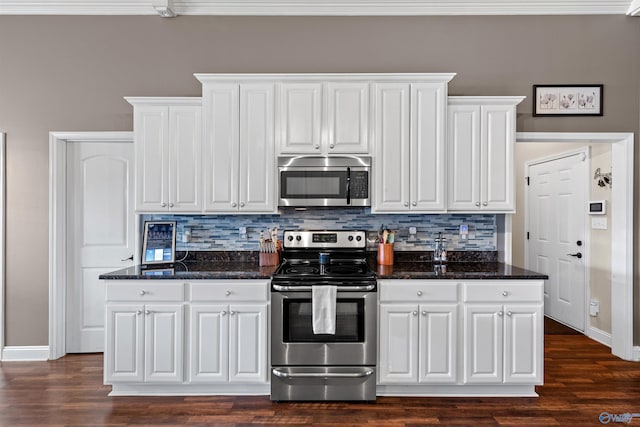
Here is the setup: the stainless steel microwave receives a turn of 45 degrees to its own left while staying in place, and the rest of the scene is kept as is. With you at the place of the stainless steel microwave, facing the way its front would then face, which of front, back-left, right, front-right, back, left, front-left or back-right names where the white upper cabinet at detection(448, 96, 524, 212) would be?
front-left

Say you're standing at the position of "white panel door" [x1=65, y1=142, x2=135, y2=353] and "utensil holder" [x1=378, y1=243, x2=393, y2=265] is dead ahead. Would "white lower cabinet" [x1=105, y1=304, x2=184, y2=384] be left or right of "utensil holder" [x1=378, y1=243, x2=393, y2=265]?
right

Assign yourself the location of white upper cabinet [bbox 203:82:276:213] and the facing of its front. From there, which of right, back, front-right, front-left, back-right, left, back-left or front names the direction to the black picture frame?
left

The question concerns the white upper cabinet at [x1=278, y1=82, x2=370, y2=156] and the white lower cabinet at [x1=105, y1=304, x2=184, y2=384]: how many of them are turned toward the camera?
2

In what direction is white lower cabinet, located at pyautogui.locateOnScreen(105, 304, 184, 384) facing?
toward the camera

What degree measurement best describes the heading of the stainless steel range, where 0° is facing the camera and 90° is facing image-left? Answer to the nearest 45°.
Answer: approximately 0°

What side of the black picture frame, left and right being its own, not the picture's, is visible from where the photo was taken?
front

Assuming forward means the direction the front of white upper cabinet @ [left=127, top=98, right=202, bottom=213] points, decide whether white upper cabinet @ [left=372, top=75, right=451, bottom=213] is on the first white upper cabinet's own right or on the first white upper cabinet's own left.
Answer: on the first white upper cabinet's own left
